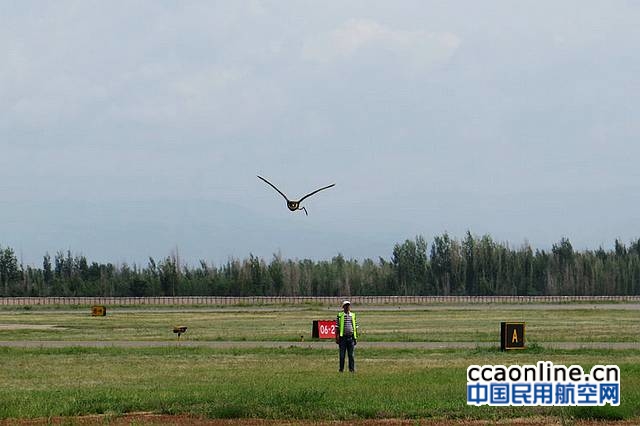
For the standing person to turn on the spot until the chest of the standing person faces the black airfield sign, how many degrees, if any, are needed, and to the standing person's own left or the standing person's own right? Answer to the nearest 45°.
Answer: approximately 135° to the standing person's own left

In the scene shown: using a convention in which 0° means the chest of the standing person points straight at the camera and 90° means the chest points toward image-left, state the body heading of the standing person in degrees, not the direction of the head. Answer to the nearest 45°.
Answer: approximately 0°
